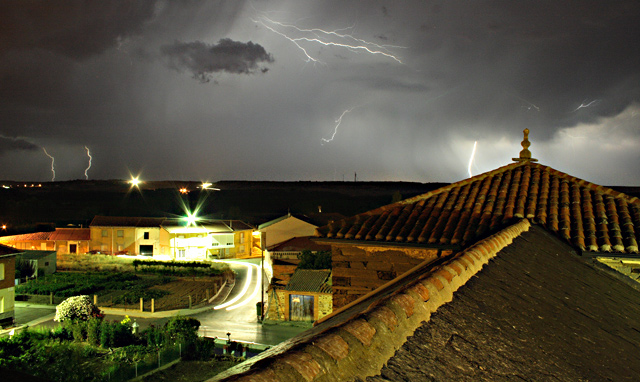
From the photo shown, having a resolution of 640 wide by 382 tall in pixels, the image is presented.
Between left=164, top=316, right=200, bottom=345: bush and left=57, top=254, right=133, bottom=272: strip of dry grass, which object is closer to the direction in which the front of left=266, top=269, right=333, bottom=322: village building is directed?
the bush

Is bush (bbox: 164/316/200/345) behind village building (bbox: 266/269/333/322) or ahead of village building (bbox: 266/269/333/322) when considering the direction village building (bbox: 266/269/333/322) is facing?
ahead

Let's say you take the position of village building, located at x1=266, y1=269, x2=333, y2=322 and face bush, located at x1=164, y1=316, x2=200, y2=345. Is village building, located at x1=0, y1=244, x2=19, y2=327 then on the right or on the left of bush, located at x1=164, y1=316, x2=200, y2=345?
right

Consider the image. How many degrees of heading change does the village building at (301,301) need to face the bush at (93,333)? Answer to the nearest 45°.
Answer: approximately 45° to its right

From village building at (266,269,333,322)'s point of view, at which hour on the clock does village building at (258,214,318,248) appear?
village building at (258,214,318,248) is roughly at 6 o'clock from village building at (266,269,333,322).

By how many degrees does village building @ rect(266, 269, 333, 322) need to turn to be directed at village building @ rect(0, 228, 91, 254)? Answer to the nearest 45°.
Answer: approximately 135° to its right

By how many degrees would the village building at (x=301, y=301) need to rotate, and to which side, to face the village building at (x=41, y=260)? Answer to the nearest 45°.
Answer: approximately 135° to its right

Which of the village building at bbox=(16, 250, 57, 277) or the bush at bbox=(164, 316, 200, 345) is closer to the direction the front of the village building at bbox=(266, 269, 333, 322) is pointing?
the bush

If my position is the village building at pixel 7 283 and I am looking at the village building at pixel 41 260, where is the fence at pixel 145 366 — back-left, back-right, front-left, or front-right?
back-right

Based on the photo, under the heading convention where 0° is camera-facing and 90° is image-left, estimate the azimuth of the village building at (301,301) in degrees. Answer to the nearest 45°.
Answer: approximately 0°

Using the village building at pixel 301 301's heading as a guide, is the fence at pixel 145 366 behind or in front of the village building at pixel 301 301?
in front

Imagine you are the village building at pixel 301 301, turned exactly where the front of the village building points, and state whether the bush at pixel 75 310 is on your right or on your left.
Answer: on your right
